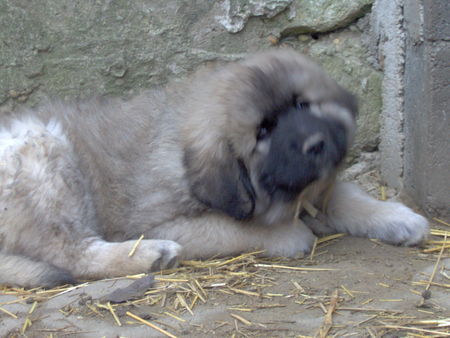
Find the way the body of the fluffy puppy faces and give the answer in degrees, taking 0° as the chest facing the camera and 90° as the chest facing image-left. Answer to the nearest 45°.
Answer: approximately 270°
